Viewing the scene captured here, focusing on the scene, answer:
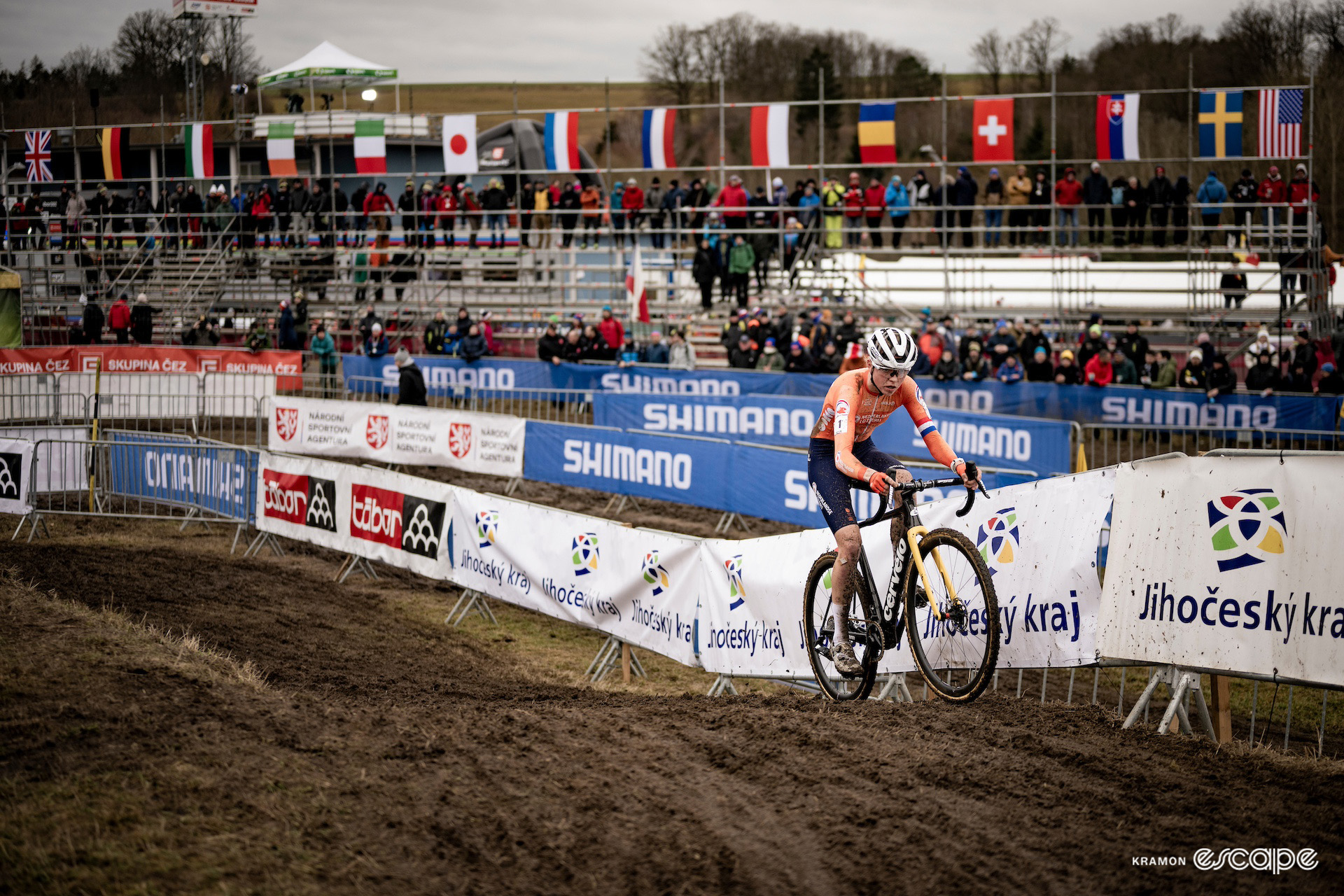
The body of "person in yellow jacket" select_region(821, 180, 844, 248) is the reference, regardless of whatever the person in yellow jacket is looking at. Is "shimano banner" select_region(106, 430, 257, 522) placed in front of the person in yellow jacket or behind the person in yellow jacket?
in front

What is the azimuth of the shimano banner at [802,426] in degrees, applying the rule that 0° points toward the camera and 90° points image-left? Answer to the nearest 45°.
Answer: approximately 0°

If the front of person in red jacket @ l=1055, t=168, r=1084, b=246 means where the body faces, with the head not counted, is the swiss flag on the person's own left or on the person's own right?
on the person's own right

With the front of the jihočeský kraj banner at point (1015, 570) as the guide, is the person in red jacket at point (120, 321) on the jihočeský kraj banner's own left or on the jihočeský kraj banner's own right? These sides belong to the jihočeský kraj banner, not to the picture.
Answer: on the jihočeský kraj banner's own right
